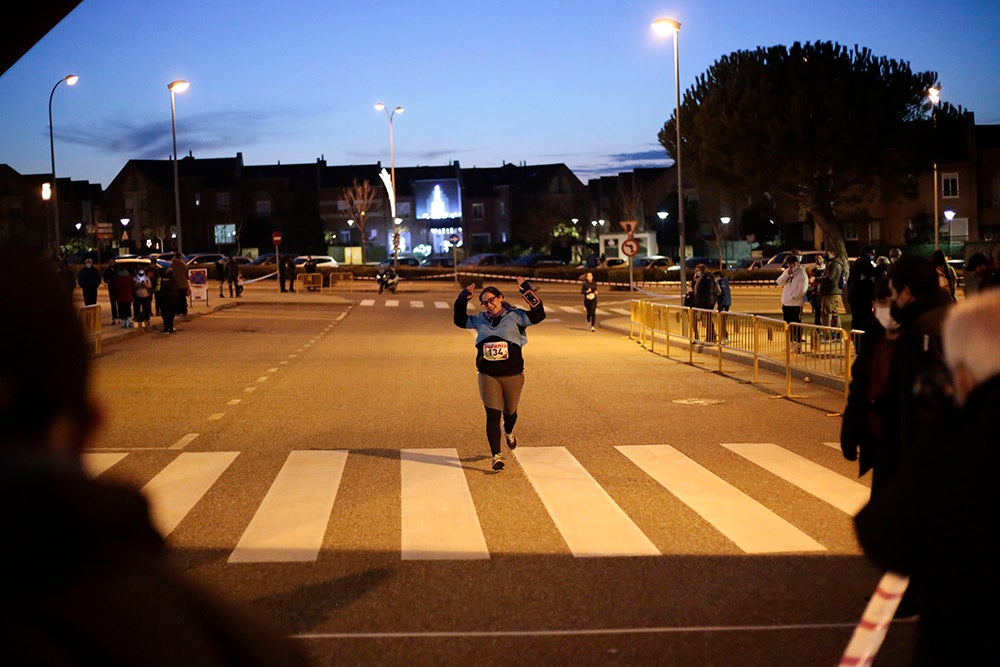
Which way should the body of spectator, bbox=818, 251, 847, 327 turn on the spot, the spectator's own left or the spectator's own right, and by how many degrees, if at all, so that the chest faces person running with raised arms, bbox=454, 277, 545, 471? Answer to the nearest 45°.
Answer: approximately 90° to the spectator's own left

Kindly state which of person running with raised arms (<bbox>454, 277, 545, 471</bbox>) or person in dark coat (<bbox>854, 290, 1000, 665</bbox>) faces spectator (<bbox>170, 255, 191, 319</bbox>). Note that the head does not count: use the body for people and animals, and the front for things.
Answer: the person in dark coat

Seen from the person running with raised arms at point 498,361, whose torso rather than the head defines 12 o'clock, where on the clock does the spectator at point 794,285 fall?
The spectator is roughly at 7 o'clock from the person running with raised arms.

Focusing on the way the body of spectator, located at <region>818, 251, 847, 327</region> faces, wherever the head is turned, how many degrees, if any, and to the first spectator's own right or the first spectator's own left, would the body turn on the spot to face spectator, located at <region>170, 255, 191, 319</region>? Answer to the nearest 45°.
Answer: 0° — they already face them

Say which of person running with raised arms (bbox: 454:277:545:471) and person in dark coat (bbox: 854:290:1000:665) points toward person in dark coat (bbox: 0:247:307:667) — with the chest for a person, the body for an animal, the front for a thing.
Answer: the person running with raised arms

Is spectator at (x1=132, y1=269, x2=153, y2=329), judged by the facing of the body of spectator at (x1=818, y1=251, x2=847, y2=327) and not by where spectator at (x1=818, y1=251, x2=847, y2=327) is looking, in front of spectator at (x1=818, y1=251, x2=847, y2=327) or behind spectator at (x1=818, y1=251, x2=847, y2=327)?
in front

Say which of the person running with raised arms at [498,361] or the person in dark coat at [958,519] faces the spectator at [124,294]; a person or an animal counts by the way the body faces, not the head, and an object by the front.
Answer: the person in dark coat

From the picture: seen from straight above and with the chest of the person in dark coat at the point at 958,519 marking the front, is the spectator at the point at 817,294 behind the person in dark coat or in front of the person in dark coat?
in front

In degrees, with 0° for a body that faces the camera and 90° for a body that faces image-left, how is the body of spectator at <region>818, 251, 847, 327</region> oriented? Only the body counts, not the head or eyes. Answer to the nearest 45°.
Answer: approximately 90°

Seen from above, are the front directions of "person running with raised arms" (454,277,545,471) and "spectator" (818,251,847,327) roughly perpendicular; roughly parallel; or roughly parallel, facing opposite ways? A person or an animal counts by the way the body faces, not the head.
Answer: roughly perpendicular

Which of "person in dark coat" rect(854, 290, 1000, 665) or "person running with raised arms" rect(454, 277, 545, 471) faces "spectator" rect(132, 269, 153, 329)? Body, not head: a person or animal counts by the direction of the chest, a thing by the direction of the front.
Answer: the person in dark coat

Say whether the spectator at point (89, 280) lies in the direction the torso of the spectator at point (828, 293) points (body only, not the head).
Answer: yes

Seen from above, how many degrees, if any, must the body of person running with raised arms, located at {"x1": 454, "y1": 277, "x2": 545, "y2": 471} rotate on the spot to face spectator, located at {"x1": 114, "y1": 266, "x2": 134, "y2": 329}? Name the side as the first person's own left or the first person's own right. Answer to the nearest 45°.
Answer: approximately 135° to the first person's own right

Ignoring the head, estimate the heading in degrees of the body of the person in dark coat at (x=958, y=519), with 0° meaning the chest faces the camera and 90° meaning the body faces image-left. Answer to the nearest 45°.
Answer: approximately 135°

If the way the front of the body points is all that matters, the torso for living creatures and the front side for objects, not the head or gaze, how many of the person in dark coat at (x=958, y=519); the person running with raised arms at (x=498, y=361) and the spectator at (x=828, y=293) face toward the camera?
1

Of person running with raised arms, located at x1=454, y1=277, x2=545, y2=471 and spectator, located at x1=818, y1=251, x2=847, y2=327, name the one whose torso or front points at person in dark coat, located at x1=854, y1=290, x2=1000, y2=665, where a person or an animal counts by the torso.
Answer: the person running with raised arms
